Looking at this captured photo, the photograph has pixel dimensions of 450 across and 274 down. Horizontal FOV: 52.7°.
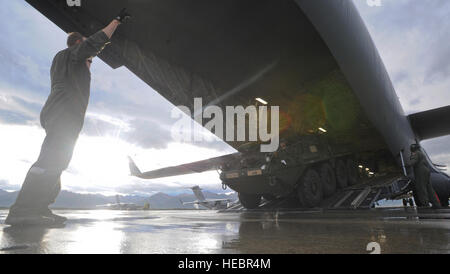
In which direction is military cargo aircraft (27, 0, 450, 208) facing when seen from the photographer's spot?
facing away from the viewer and to the right of the viewer

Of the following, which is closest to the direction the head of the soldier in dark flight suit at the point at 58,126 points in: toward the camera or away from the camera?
away from the camera

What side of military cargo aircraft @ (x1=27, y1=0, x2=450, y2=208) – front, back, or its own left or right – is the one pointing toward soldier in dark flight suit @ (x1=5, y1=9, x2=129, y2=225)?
back

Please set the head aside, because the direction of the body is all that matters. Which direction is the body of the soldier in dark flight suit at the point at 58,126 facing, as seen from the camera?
to the viewer's right
